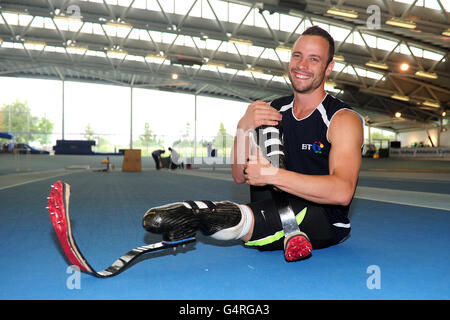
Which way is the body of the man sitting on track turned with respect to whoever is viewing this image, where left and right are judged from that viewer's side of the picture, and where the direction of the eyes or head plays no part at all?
facing the viewer and to the left of the viewer
